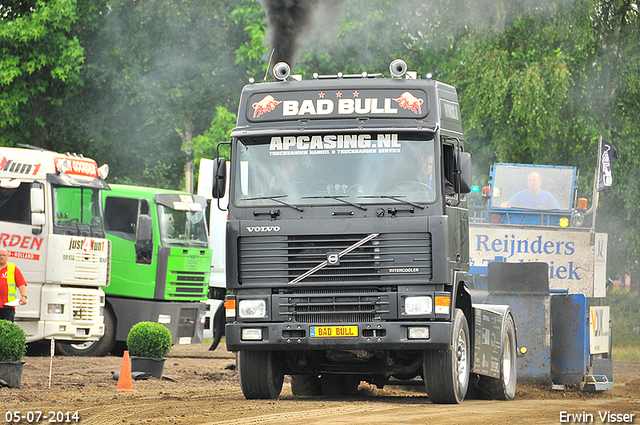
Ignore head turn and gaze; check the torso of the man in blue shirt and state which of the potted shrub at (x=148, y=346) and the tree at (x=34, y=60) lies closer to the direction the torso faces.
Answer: the potted shrub

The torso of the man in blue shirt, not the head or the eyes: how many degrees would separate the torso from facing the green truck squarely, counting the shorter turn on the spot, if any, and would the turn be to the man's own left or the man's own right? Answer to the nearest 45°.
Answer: approximately 90° to the man's own right

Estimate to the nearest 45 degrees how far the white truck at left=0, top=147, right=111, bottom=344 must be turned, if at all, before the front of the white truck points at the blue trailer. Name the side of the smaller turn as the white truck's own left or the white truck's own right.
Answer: approximately 45° to the white truck's own left

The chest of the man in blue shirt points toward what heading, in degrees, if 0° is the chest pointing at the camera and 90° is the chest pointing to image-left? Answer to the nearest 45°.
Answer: approximately 0°

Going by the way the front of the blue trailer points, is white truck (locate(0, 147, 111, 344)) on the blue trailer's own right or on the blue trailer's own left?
on the blue trailer's own right

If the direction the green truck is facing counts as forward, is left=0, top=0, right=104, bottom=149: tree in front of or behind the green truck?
behind

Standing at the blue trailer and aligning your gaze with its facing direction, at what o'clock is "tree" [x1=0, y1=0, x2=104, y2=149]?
The tree is roughly at 4 o'clock from the blue trailer.
